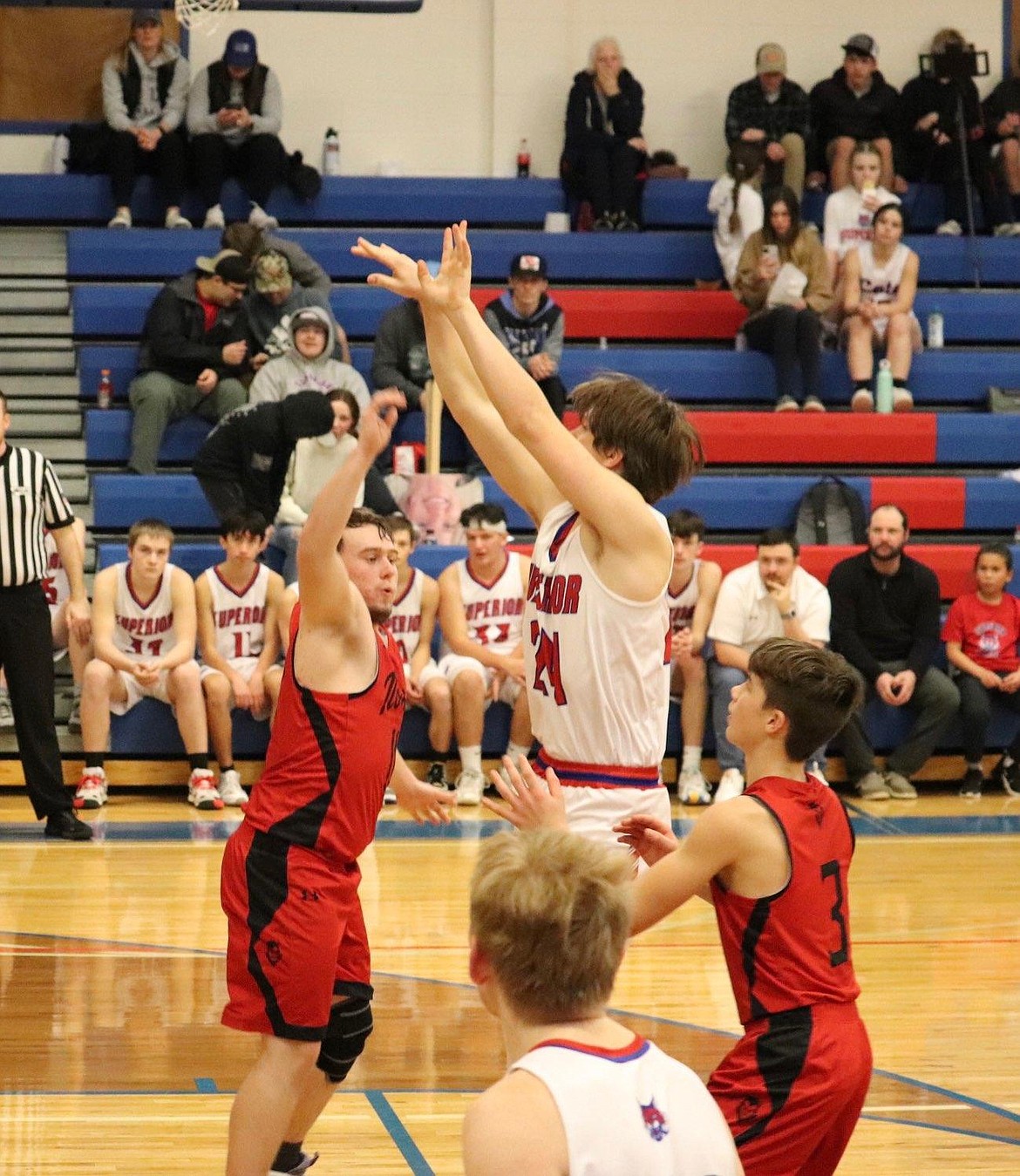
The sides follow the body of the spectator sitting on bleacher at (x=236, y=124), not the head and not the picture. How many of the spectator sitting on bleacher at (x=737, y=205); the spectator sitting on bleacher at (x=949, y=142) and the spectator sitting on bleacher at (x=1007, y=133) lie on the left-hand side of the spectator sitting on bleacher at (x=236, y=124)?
3

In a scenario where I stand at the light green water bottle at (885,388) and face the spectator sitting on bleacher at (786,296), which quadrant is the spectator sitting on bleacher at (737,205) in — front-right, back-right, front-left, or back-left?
front-right

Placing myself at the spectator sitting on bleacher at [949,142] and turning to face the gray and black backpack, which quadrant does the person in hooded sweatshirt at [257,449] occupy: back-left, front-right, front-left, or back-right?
front-right

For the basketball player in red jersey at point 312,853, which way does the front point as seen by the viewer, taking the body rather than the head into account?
to the viewer's right

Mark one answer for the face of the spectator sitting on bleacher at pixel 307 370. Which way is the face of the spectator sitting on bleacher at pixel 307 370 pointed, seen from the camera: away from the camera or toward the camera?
toward the camera

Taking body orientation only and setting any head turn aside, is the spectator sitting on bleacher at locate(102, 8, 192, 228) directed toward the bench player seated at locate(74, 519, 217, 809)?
yes

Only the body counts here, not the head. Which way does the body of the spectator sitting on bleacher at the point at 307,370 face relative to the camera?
toward the camera

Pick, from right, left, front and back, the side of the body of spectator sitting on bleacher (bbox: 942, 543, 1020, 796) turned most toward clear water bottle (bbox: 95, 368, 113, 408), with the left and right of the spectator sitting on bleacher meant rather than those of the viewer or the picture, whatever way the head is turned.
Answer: right

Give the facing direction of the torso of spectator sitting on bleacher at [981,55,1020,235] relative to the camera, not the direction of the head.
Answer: toward the camera

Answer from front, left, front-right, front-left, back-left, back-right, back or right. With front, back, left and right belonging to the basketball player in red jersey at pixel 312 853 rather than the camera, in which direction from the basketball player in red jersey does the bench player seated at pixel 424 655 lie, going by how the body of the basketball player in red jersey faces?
left

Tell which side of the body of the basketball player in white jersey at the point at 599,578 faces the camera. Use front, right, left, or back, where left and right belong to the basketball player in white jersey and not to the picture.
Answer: left

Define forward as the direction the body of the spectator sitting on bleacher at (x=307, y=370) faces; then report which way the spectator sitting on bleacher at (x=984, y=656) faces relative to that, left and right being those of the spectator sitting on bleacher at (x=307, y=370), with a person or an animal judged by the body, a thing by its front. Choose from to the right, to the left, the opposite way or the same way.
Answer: the same way

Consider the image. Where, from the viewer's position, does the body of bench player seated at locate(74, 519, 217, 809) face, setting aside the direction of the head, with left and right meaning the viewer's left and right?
facing the viewer
